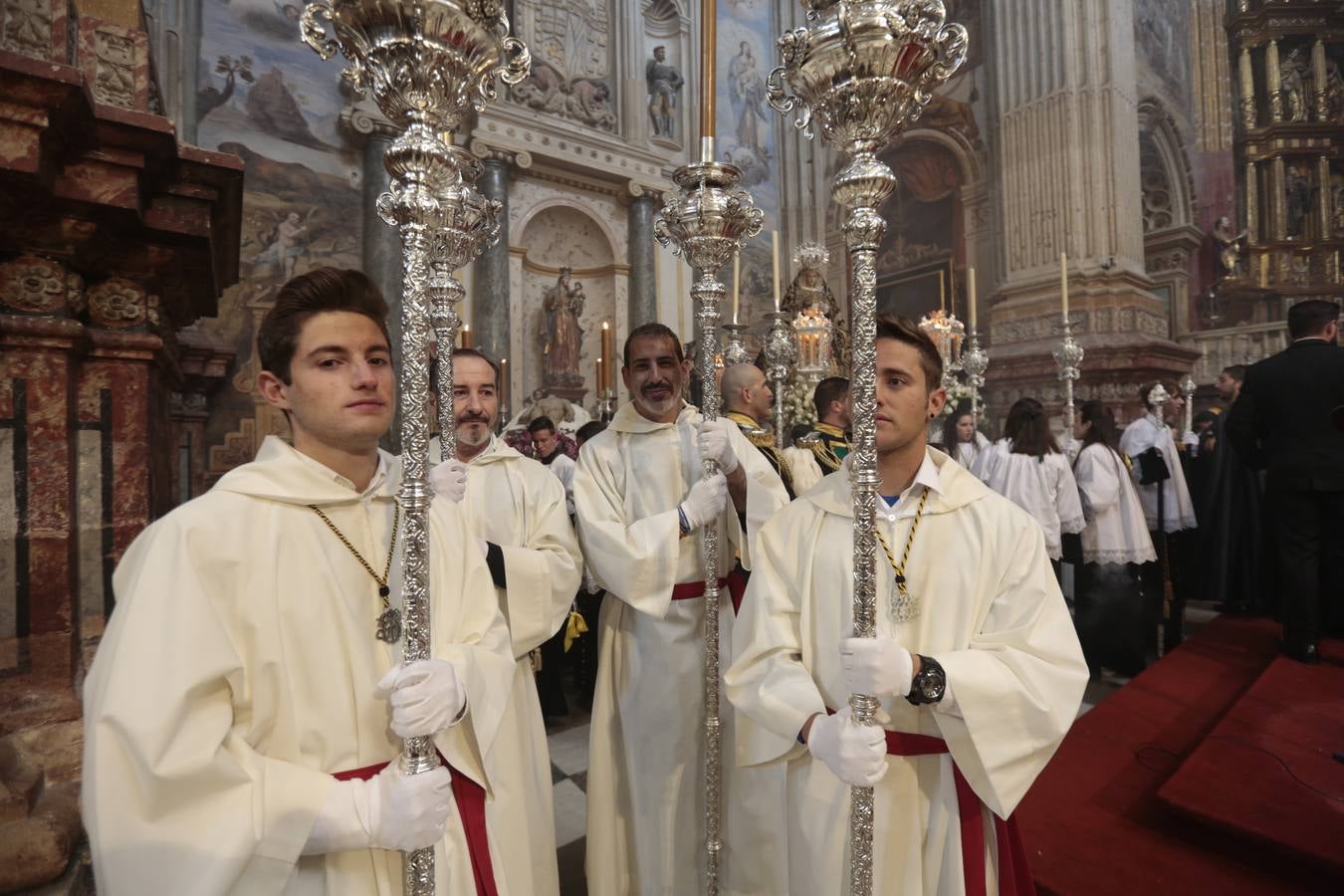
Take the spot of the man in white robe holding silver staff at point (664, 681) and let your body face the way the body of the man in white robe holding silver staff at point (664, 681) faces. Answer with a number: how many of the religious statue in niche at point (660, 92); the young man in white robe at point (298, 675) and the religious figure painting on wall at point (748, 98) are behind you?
2

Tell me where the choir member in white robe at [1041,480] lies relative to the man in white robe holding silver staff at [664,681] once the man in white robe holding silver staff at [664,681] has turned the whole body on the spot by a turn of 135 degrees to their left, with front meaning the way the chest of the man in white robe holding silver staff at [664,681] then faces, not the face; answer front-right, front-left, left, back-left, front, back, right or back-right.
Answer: front

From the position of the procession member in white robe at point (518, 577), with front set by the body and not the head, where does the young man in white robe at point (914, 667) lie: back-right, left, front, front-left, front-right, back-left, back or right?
left

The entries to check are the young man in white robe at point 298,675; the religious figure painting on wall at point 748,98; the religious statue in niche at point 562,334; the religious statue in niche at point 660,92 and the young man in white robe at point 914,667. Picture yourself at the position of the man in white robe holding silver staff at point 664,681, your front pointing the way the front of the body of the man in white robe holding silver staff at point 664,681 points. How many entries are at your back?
3

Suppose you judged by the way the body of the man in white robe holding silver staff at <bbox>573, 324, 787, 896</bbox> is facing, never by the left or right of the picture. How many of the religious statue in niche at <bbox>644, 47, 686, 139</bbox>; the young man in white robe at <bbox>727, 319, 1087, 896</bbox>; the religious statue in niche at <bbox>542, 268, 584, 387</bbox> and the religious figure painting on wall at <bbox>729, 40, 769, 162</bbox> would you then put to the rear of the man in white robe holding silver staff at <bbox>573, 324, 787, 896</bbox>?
3
